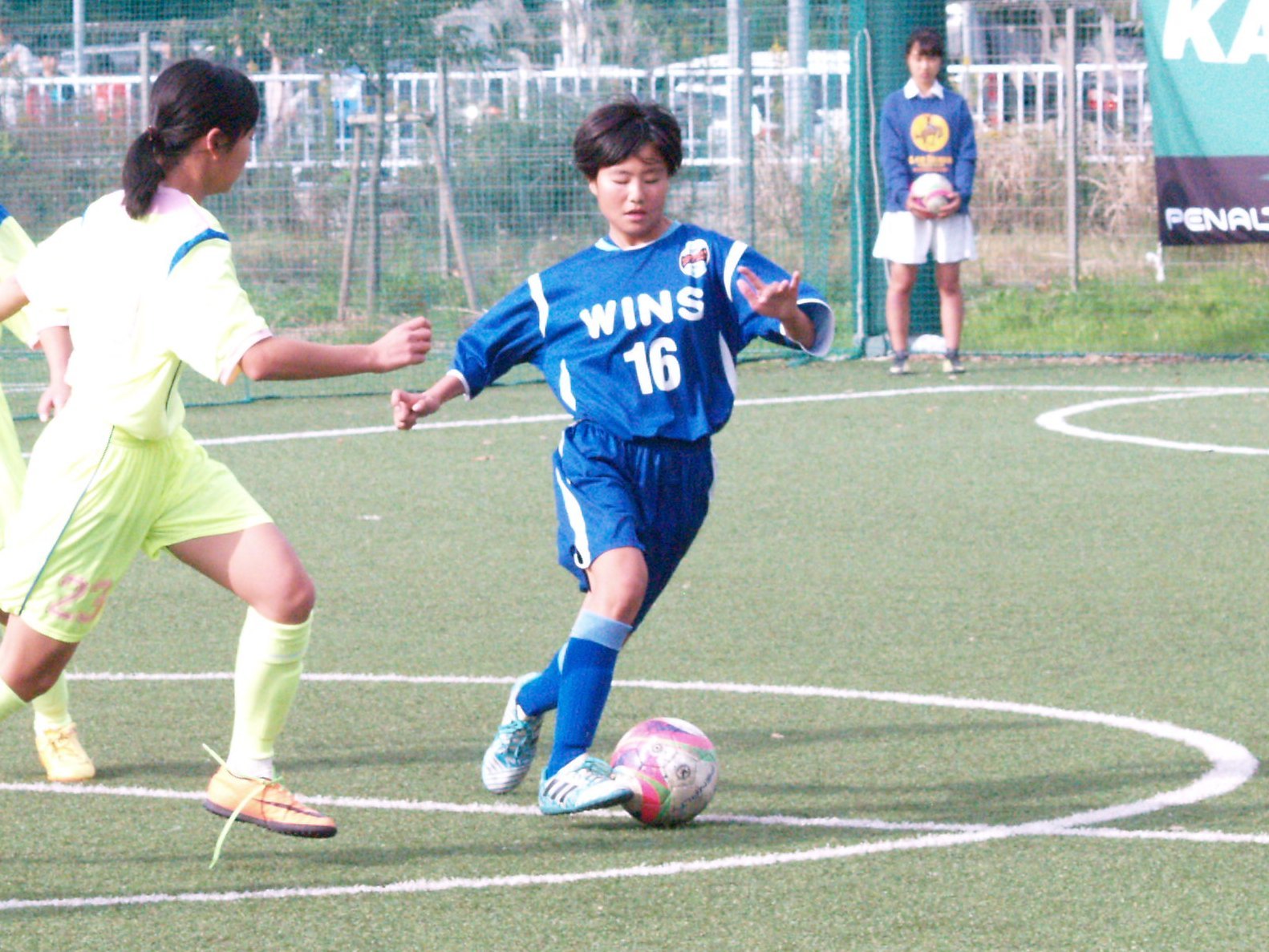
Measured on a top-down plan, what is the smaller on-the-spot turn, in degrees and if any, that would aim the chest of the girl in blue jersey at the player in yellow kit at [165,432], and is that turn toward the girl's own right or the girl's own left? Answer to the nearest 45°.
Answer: approximately 45° to the girl's own right

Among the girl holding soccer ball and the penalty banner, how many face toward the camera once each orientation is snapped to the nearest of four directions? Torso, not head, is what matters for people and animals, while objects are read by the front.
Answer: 2

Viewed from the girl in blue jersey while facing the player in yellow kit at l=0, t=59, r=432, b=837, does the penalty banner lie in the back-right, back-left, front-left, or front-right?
back-right

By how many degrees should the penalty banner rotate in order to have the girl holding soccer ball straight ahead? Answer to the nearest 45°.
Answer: approximately 45° to its right

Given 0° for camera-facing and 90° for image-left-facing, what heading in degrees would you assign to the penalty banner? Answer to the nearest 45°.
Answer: approximately 0°
